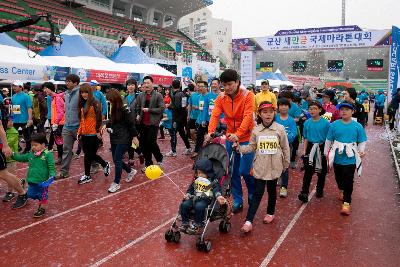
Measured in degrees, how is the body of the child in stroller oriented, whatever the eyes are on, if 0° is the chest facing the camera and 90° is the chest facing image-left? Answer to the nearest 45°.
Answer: approximately 45°

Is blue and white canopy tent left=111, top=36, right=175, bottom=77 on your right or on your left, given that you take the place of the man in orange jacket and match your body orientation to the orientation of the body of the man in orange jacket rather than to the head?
on your right

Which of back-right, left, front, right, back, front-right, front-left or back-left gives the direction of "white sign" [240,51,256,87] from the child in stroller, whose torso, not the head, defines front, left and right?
back-right

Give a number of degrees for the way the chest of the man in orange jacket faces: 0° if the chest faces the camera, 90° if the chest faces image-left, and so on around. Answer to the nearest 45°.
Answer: approximately 45°

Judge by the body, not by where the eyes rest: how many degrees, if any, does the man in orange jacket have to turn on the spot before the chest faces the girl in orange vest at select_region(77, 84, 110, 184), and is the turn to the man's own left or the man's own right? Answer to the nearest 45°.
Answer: approximately 90° to the man's own right

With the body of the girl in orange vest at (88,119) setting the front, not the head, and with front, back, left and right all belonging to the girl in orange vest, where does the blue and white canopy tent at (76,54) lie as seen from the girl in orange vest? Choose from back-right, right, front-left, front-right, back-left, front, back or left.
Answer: back-right
